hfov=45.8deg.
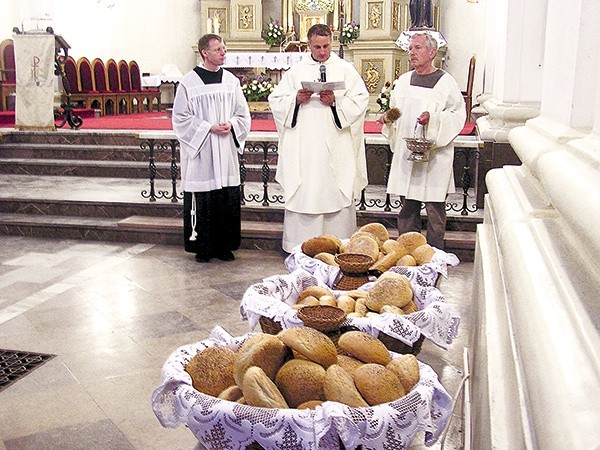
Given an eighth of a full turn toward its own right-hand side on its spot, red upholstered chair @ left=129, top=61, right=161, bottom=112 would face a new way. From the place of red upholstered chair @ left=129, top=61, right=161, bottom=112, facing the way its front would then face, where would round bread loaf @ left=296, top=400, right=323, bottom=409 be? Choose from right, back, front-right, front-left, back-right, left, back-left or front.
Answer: front

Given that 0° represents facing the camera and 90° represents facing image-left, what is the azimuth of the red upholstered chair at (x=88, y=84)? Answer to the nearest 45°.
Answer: approximately 315°

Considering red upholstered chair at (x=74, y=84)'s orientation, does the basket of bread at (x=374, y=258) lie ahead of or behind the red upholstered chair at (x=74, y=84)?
ahead

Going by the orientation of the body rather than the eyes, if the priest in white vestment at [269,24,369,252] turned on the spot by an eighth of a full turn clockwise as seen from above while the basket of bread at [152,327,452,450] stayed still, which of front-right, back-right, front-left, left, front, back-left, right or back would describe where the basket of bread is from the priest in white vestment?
front-left

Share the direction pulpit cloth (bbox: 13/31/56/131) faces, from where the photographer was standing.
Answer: facing the viewer

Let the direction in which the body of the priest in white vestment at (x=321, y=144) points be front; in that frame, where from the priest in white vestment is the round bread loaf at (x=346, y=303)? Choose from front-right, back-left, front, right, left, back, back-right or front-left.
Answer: front

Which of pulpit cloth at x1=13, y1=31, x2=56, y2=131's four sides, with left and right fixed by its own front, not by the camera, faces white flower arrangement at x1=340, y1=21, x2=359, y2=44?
left

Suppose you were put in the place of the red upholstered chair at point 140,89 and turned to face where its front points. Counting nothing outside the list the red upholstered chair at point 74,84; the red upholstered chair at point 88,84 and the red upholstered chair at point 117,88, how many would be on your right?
3

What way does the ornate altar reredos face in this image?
toward the camera

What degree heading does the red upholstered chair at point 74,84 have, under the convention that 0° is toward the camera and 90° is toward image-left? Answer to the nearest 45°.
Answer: approximately 315°

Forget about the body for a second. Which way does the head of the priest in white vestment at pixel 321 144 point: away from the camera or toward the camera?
toward the camera

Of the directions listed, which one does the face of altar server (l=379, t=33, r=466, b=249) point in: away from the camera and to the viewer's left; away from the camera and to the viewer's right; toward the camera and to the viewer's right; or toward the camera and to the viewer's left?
toward the camera and to the viewer's left

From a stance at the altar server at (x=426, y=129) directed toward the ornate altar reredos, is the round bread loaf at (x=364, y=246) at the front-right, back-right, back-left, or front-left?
back-left

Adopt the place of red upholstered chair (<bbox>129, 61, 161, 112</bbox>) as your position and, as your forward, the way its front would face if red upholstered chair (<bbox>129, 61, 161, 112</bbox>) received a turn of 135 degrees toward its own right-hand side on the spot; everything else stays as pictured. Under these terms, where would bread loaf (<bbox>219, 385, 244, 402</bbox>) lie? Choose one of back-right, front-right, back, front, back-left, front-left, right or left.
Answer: left

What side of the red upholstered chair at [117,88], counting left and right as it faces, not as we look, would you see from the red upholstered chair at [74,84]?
right

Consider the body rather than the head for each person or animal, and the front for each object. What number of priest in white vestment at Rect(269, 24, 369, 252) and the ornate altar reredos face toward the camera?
2

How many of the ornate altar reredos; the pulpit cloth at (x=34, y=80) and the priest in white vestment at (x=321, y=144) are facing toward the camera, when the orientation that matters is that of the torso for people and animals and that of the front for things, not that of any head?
3
